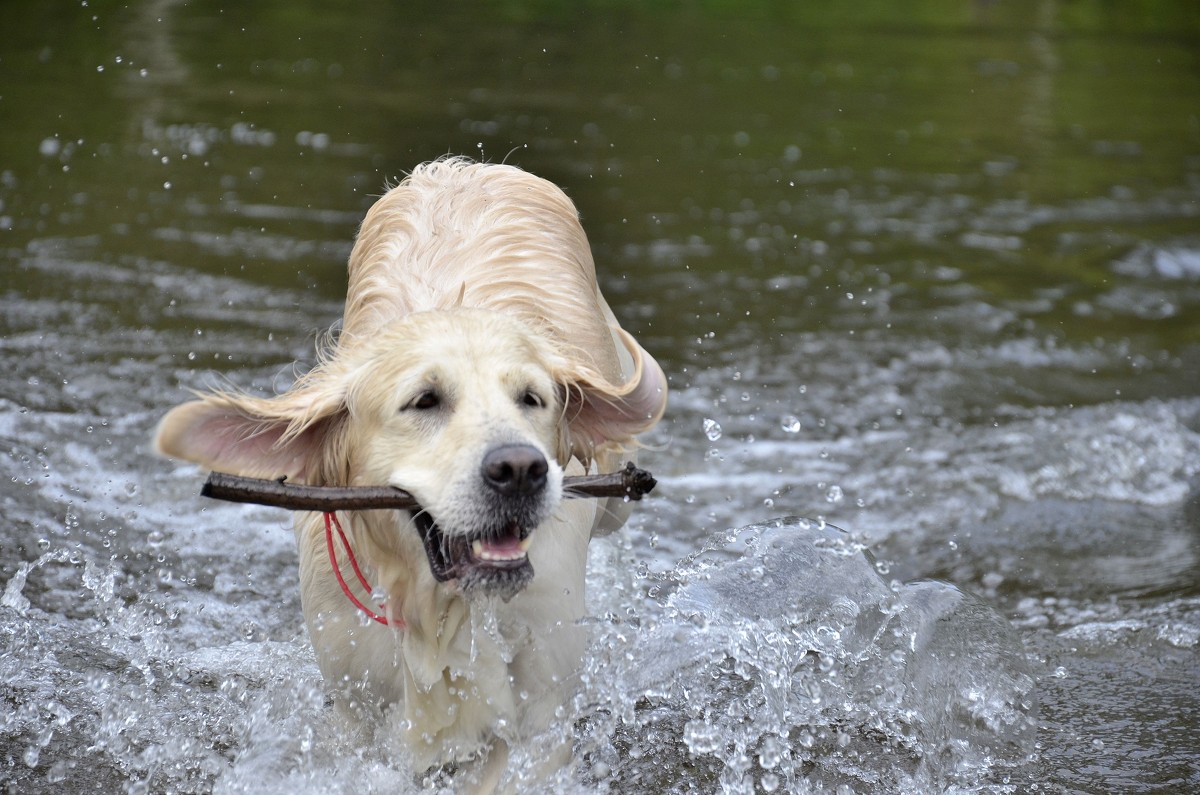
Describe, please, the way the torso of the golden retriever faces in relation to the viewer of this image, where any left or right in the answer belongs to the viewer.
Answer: facing the viewer

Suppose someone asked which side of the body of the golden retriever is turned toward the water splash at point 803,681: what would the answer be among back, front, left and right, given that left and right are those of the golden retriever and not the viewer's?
left
